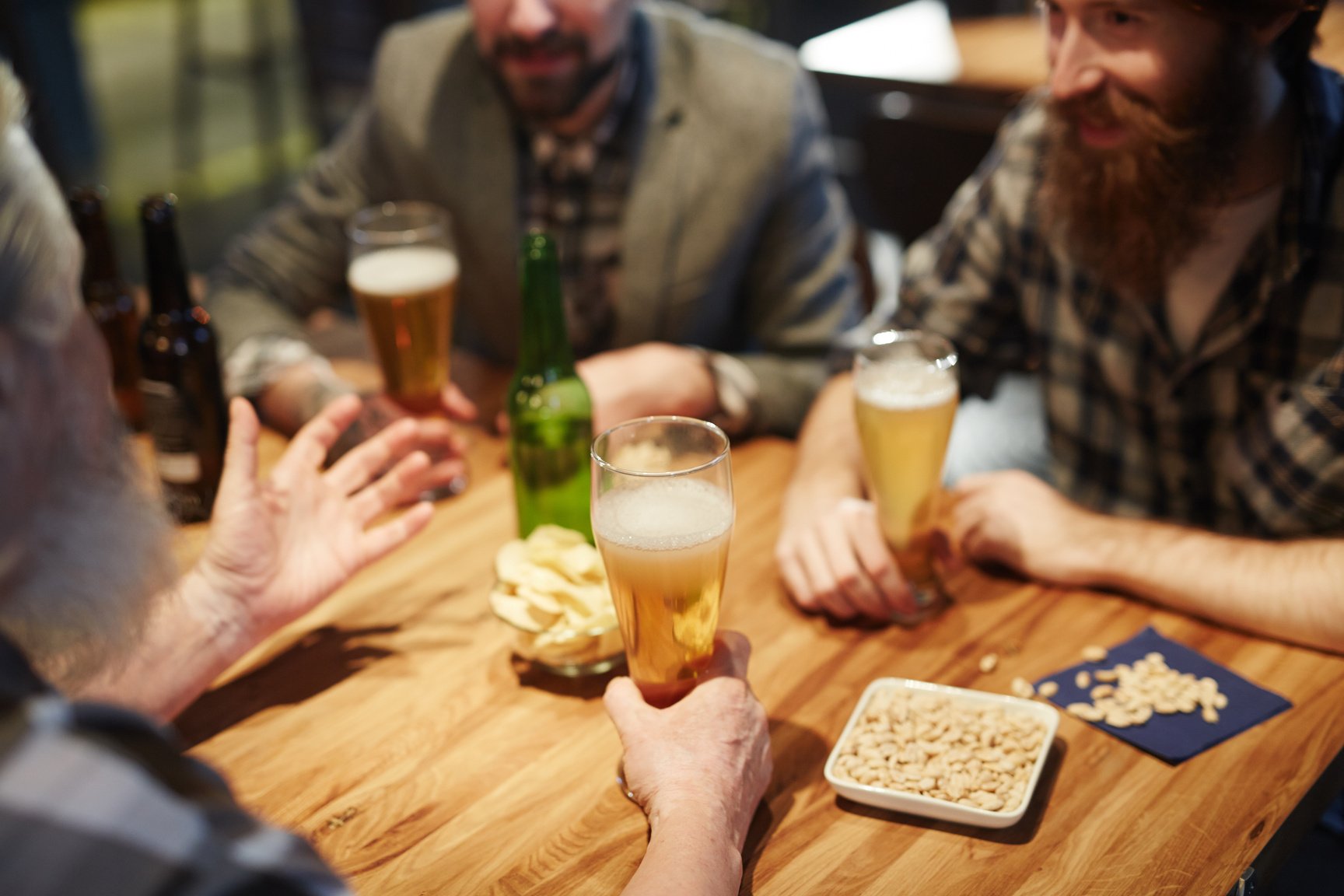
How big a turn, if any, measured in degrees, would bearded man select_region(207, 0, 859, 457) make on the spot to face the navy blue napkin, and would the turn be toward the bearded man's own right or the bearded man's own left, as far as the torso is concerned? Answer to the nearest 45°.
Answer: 0° — they already face it

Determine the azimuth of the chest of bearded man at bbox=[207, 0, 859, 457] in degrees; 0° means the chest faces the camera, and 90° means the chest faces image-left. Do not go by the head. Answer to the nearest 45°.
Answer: approximately 0°

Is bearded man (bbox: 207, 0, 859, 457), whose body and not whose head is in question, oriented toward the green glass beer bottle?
yes

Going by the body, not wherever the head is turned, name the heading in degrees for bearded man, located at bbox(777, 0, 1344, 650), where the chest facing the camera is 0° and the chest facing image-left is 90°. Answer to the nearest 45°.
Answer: approximately 45°

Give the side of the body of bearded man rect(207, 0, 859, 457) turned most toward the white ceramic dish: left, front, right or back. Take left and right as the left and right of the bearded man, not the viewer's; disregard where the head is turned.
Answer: front

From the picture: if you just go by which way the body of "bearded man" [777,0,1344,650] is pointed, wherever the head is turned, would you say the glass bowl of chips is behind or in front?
in front

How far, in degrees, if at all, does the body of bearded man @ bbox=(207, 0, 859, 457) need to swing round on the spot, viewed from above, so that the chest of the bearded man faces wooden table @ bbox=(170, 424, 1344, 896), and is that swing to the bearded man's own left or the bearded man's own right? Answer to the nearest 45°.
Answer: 0° — they already face it

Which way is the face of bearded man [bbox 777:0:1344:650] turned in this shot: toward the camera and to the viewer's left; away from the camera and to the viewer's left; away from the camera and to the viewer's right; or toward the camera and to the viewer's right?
toward the camera and to the viewer's left

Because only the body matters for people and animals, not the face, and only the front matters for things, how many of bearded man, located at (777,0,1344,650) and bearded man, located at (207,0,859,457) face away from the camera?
0

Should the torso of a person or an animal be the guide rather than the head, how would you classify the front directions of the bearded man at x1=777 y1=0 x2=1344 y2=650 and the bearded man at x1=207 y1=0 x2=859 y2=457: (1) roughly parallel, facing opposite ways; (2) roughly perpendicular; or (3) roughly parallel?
roughly perpendicular

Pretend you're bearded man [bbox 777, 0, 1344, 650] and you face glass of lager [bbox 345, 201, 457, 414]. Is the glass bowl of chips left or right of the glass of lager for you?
left

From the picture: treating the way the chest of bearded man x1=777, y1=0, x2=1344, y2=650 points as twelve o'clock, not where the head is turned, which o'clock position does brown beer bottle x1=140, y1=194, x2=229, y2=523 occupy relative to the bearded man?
The brown beer bottle is roughly at 1 o'clock from the bearded man.

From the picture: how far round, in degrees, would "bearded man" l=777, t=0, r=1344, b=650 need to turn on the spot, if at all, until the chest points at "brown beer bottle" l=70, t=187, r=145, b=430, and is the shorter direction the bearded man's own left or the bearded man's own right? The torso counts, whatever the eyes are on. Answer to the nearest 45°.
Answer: approximately 45° to the bearded man's own right

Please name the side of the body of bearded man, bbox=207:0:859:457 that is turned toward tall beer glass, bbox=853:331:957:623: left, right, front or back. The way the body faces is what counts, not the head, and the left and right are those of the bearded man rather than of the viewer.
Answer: front
